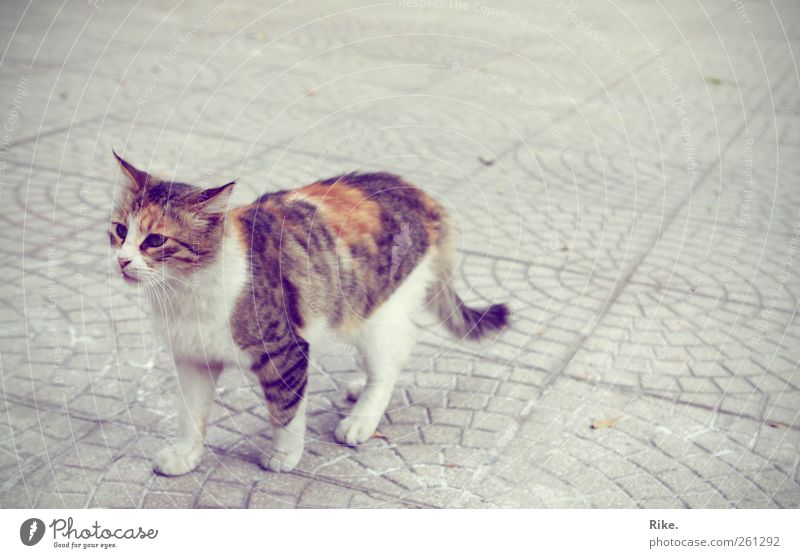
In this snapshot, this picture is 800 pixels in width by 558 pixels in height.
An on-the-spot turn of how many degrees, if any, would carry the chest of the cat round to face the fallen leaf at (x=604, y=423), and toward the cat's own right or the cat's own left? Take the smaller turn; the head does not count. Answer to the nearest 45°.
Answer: approximately 135° to the cat's own left

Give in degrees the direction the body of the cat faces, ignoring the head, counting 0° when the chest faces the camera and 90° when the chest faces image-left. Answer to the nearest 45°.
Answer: approximately 45°
